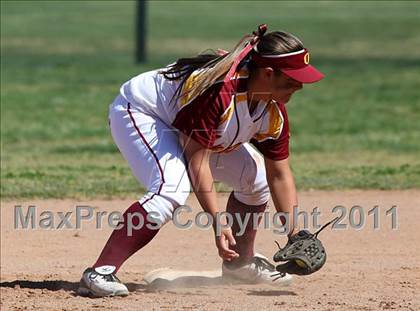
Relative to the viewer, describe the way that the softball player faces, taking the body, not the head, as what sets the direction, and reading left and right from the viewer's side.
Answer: facing the viewer and to the right of the viewer
